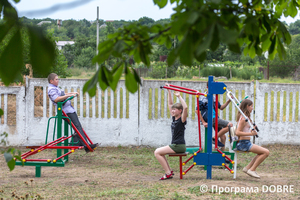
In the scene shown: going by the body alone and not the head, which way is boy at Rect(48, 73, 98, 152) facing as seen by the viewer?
to the viewer's right

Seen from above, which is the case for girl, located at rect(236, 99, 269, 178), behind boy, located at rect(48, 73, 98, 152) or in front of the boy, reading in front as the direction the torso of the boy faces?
in front

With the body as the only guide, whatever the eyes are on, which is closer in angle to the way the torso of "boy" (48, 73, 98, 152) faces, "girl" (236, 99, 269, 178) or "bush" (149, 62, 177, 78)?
the girl

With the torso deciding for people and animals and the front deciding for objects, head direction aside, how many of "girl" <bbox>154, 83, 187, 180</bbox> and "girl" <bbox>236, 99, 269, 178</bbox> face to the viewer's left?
1
